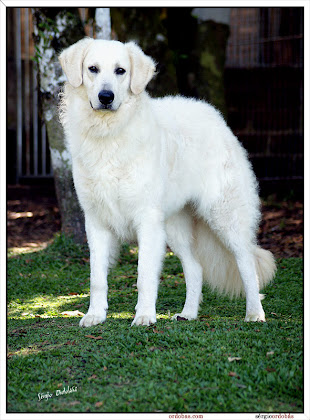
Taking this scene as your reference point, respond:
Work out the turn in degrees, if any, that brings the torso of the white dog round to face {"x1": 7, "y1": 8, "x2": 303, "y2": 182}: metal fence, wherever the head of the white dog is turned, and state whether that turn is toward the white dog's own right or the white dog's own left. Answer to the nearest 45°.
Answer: approximately 135° to the white dog's own right

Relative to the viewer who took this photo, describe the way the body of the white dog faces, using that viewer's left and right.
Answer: facing the viewer and to the left of the viewer

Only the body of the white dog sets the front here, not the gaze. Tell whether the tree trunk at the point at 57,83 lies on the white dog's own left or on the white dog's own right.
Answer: on the white dog's own right

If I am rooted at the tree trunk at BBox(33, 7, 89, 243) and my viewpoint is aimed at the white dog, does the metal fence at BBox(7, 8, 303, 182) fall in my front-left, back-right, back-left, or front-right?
back-left
